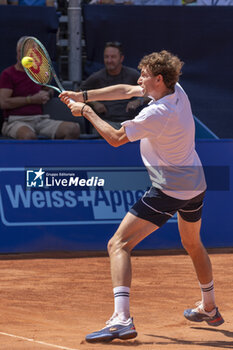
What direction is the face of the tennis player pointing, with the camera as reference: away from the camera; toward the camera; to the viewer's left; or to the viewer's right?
to the viewer's left

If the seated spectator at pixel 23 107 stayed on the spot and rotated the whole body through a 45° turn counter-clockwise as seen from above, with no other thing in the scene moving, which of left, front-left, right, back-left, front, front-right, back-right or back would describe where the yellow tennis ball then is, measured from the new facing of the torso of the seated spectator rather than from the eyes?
right

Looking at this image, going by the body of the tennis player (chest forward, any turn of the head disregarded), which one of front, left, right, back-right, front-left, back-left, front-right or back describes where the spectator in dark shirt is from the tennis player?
right

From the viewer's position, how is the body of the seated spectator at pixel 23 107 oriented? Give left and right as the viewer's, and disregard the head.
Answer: facing the viewer and to the right of the viewer

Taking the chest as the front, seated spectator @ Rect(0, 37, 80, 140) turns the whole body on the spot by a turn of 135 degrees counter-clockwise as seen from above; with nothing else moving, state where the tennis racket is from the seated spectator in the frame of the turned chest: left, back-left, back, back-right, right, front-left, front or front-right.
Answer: back

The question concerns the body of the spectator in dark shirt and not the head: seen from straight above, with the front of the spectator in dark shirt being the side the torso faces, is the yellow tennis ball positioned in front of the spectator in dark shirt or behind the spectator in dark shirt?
in front

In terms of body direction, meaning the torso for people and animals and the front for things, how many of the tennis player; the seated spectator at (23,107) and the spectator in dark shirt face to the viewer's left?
1

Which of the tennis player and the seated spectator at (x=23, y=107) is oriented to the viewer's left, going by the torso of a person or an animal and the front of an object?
the tennis player

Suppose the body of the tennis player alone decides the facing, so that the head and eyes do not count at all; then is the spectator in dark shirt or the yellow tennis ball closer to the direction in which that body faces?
the yellow tennis ball

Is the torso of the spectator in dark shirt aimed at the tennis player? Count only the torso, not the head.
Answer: yes

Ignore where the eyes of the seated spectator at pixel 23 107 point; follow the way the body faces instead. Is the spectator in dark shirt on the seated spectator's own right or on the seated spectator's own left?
on the seated spectator's own left

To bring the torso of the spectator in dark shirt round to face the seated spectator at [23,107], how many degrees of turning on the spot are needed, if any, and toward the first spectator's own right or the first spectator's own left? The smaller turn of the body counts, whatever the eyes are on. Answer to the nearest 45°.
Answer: approximately 90° to the first spectator's own right

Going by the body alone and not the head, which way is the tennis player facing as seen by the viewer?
to the viewer's left

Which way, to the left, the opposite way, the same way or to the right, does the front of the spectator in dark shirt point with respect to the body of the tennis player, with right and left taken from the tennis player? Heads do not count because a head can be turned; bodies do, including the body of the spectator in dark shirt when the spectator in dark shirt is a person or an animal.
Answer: to the left

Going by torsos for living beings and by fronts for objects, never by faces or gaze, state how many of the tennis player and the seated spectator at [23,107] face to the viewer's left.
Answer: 1

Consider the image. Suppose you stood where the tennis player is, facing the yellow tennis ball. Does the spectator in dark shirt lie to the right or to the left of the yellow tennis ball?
right

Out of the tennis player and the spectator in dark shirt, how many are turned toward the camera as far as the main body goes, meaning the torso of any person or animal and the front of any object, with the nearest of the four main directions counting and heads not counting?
1

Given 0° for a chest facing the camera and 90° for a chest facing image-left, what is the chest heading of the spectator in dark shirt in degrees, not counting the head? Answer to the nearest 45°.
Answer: approximately 0°

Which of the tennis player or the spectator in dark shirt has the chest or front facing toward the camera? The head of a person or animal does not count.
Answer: the spectator in dark shirt
